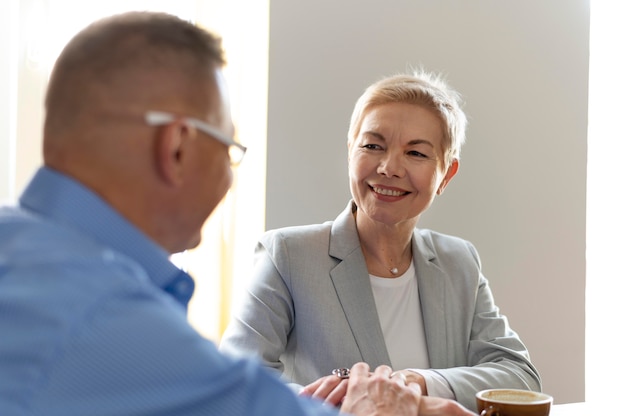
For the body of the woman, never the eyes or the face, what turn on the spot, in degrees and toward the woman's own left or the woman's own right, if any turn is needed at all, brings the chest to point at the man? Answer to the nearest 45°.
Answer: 0° — they already face them

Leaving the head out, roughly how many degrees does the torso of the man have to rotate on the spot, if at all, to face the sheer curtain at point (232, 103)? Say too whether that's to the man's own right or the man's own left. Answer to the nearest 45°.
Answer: approximately 45° to the man's own left

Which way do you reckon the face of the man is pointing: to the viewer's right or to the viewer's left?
to the viewer's right

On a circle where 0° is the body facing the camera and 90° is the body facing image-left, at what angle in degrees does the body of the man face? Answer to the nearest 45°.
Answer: approximately 225°

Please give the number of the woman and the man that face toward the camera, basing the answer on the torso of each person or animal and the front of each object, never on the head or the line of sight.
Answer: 1

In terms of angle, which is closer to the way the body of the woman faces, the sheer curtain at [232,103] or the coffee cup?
the coffee cup

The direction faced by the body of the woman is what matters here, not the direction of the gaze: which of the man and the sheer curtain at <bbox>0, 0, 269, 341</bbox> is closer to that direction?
the man

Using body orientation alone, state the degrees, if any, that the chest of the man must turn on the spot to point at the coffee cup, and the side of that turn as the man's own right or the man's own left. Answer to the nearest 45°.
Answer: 0° — they already face it
